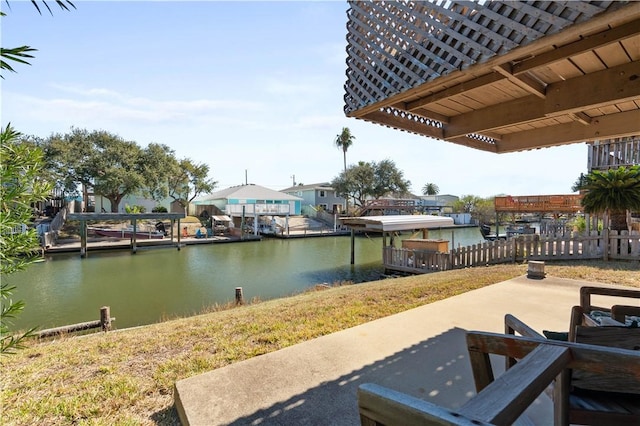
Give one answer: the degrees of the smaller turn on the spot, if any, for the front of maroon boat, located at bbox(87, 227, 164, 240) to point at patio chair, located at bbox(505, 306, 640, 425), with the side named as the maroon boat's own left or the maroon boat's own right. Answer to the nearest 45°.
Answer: approximately 90° to the maroon boat's own left

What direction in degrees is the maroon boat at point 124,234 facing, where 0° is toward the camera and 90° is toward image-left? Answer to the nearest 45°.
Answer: approximately 90°

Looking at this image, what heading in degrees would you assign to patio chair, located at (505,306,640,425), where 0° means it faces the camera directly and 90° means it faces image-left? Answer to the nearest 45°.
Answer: approximately 135°

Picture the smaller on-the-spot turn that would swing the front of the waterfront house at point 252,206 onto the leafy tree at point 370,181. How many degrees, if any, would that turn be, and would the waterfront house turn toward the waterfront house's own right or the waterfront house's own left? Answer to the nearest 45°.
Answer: approximately 90° to the waterfront house's own left

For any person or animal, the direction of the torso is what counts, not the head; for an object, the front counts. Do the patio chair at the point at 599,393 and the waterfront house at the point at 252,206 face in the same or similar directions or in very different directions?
very different directions

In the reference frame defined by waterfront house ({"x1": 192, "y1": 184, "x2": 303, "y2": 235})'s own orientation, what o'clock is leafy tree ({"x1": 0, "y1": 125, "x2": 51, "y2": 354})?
The leafy tree is roughly at 12 o'clock from the waterfront house.

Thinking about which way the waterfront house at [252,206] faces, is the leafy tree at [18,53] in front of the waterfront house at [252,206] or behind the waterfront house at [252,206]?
in front

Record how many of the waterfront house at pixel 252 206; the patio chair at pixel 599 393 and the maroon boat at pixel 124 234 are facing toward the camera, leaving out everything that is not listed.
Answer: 1

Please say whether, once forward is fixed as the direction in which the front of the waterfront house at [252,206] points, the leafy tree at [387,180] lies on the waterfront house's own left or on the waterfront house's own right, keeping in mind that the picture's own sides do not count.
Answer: on the waterfront house's own left

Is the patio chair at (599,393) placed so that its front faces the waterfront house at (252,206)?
yes

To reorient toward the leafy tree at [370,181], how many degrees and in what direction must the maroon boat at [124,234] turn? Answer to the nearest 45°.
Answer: approximately 180°

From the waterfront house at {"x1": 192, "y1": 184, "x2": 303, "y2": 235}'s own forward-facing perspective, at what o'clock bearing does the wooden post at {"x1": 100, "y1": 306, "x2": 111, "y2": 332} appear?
The wooden post is roughly at 12 o'clock from the waterfront house.

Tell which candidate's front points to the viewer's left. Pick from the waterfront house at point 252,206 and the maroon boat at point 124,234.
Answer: the maroon boat

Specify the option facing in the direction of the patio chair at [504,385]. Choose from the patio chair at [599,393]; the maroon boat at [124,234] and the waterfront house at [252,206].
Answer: the waterfront house
